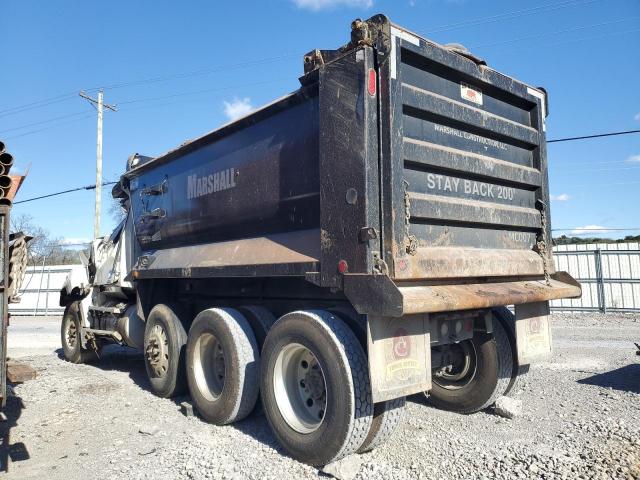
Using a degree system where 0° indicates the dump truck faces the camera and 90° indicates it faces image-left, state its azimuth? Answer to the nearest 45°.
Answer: approximately 135°

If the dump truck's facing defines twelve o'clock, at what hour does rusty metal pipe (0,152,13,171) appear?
The rusty metal pipe is roughly at 10 o'clock from the dump truck.

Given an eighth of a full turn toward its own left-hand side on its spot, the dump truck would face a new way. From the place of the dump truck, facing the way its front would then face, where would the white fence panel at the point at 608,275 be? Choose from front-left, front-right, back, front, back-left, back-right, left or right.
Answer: back-right

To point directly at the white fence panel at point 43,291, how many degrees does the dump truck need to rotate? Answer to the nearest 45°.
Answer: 0° — it already faces it

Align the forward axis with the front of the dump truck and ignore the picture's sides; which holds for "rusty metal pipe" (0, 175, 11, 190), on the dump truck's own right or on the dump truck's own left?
on the dump truck's own left
